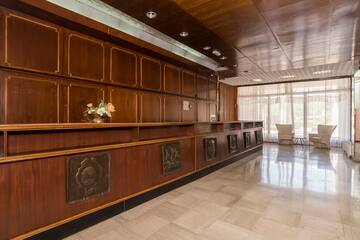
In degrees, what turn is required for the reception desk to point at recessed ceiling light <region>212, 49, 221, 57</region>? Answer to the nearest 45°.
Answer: approximately 90° to its left

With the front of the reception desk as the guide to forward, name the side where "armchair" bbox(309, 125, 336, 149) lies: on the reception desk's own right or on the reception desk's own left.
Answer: on the reception desk's own left

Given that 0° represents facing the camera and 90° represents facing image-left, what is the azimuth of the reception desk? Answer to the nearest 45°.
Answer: approximately 315°

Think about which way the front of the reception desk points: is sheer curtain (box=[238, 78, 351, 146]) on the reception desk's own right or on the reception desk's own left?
on the reception desk's own left
